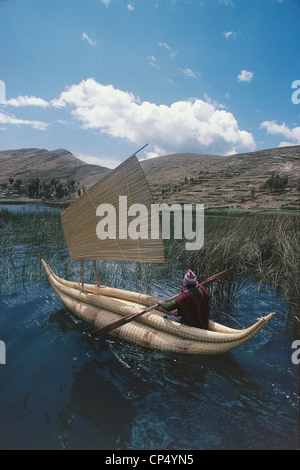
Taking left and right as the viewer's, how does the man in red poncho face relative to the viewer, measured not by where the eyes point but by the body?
facing away from the viewer and to the left of the viewer
